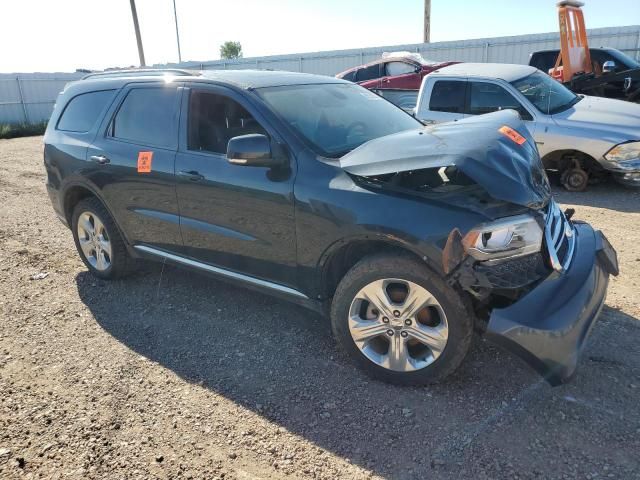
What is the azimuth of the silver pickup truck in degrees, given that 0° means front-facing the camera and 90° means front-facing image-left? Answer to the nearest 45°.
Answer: approximately 315°

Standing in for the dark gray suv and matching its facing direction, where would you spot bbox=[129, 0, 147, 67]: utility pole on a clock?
The utility pole is roughly at 7 o'clock from the dark gray suv.

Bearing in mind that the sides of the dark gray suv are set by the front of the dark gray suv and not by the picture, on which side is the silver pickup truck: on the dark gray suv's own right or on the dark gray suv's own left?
on the dark gray suv's own left

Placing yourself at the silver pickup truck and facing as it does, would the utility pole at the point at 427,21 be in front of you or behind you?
behind

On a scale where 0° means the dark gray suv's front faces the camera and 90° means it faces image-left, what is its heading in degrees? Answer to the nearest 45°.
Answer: approximately 315°
